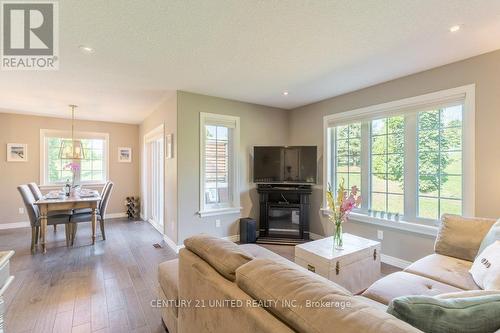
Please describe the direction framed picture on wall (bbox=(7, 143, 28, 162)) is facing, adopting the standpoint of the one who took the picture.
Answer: facing the viewer

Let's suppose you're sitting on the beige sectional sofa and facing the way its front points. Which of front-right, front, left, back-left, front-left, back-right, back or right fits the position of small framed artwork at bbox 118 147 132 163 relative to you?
left

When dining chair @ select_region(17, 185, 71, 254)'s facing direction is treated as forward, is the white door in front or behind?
in front

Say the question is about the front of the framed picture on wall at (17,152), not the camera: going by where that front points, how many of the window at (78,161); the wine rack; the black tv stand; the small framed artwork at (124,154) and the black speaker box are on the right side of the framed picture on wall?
0

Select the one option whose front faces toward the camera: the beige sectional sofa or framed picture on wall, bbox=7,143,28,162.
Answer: the framed picture on wall

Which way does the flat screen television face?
toward the camera

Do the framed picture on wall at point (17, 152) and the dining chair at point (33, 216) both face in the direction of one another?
no

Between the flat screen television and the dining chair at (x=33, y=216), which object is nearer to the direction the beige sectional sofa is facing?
the flat screen television

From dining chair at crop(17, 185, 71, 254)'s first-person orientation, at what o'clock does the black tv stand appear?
The black tv stand is roughly at 1 o'clock from the dining chair.

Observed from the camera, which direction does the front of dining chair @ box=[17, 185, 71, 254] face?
facing to the right of the viewer

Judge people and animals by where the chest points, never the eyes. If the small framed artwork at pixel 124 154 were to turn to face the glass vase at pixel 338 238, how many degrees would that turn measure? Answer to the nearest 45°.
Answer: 0° — it already faces it

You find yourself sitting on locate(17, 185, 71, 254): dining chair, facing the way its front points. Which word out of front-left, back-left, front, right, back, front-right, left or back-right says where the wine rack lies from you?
front-left

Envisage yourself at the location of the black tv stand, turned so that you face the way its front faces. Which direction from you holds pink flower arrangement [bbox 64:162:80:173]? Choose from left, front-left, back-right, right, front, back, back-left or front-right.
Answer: right

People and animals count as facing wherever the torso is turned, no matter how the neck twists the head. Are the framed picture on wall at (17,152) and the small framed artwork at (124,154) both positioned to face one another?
no

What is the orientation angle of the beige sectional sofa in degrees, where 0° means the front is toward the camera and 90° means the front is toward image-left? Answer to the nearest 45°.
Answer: approximately 225°

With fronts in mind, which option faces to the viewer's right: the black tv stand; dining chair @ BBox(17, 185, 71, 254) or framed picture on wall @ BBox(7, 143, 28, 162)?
the dining chair

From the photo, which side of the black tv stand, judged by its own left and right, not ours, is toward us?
front

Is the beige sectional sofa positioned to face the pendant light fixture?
no

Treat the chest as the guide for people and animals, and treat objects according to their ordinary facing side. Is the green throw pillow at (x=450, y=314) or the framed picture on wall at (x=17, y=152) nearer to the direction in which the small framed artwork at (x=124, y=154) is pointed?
the green throw pillow

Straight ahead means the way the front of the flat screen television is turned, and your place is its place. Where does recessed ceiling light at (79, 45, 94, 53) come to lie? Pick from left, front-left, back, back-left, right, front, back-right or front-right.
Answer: front-right
